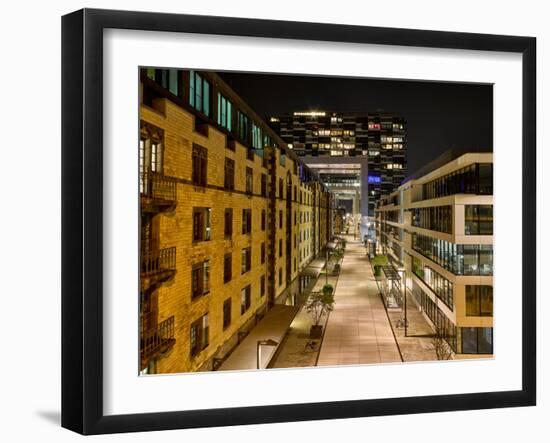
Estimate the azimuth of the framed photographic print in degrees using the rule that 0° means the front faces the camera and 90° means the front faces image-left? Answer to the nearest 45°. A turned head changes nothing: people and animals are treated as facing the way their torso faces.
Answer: approximately 315°
